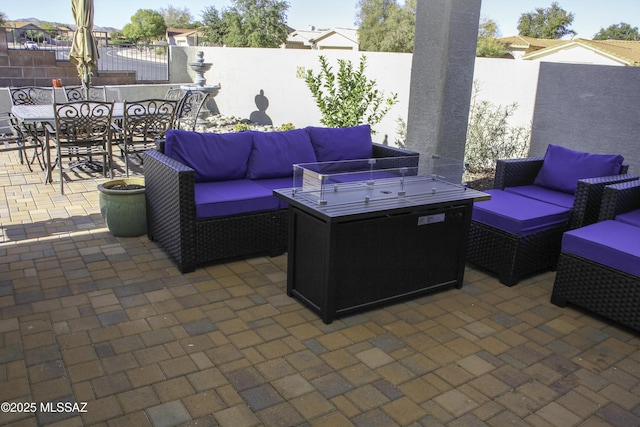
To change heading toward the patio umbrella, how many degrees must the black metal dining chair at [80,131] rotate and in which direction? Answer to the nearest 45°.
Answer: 0° — it already faces it

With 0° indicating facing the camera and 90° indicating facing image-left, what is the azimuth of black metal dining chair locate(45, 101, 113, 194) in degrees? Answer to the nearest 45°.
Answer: approximately 180°

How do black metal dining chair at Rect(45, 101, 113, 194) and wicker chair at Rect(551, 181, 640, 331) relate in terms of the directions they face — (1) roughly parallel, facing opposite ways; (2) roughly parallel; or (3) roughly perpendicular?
roughly perpendicular

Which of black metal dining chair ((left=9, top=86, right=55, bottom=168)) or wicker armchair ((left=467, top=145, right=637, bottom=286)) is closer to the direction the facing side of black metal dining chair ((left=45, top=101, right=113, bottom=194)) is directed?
the black metal dining chair

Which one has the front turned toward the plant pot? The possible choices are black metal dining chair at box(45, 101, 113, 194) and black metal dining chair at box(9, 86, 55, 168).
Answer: black metal dining chair at box(9, 86, 55, 168)

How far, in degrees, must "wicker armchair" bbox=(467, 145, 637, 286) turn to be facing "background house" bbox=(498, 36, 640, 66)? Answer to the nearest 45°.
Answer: approximately 135° to its right

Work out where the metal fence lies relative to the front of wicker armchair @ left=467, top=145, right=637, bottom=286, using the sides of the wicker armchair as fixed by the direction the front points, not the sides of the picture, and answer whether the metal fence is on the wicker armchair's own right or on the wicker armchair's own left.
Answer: on the wicker armchair's own right

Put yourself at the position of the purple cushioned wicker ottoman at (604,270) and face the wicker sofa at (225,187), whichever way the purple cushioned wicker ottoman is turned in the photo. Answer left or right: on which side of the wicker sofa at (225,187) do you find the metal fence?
right
